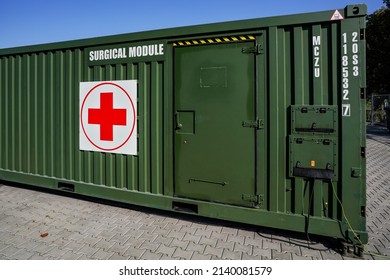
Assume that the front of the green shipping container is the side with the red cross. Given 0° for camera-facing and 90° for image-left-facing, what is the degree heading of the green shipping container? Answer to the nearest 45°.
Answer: approximately 45°
